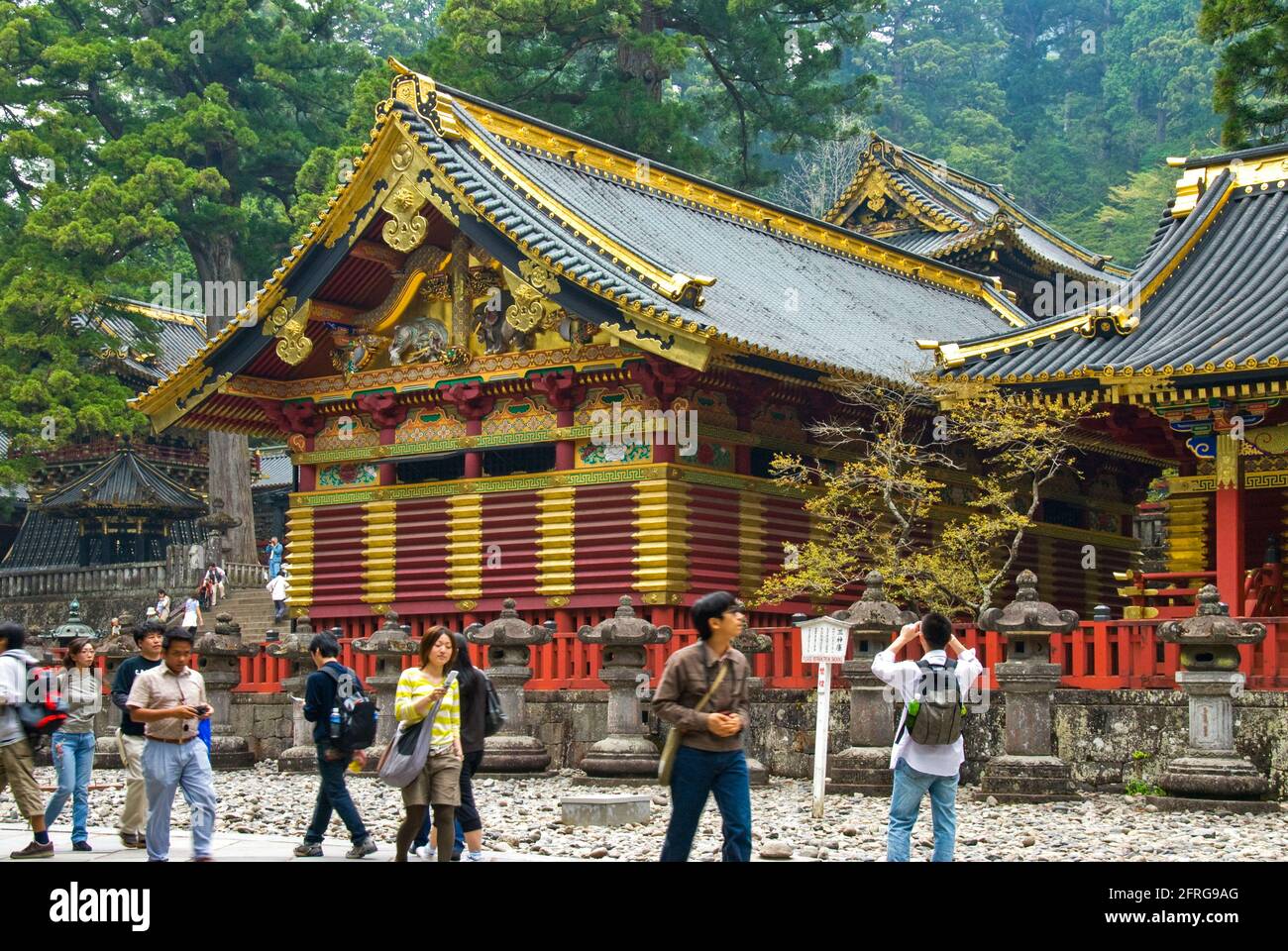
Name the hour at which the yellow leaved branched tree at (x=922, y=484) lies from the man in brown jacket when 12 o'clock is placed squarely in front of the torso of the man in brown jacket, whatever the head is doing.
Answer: The yellow leaved branched tree is roughly at 8 o'clock from the man in brown jacket.

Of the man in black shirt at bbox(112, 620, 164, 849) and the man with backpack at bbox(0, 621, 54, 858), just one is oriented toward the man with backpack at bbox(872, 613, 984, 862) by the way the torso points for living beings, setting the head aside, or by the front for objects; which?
the man in black shirt

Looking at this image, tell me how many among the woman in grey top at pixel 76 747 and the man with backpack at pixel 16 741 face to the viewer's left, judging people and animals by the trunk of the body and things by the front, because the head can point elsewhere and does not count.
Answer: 1

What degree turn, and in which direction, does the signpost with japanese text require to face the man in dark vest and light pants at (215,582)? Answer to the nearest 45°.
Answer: approximately 135° to its right

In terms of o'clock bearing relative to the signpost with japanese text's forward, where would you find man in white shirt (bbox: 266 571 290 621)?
The man in white shirt is roughly at 5 o'clock from the signpost with japanese text.

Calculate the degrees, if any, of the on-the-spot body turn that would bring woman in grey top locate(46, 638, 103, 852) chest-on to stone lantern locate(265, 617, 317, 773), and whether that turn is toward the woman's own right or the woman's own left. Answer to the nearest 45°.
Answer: approximately 135° to the woman's own left

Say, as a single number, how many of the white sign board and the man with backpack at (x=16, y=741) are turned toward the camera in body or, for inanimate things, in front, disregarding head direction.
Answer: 1

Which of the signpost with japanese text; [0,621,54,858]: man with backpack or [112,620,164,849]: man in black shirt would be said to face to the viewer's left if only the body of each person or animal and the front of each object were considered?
the man with backpack

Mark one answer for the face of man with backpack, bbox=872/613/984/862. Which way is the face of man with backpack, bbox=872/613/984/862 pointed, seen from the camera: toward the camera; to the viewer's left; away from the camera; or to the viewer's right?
away from the camera

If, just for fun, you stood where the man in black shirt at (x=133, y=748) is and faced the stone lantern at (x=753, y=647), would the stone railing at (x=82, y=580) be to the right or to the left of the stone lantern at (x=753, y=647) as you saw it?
left

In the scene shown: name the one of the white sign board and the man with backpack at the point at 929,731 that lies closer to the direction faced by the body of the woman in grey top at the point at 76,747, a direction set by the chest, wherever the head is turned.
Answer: the man with backpack

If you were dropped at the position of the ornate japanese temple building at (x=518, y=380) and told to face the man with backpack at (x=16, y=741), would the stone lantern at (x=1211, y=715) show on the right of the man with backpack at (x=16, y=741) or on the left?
left

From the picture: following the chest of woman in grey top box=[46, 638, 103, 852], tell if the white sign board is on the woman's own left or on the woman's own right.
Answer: on the woman's own left
